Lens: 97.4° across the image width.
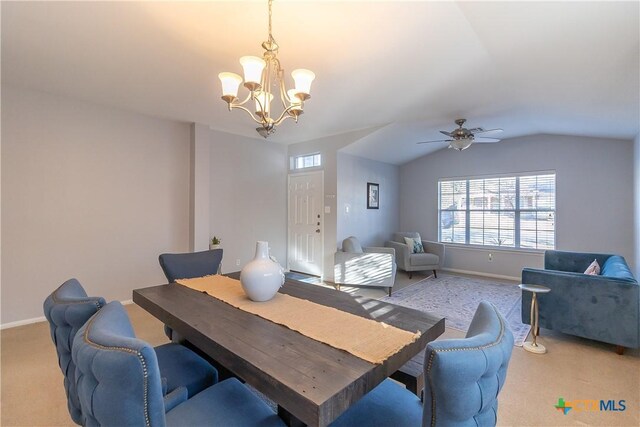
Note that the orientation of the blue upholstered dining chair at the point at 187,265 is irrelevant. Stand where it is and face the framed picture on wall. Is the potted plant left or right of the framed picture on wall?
left

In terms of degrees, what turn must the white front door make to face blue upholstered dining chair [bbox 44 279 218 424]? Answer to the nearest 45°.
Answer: approximately 45° to its left

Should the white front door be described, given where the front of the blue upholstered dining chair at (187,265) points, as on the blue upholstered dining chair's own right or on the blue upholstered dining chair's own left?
on the blue upholstered dining chair's own left

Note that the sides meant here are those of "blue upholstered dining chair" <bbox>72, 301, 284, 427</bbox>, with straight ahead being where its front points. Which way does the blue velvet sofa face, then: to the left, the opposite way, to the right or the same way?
to the left

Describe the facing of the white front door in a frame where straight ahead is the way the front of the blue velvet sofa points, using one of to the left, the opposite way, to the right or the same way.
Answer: to the left

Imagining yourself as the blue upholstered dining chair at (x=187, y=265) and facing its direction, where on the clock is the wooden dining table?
The wooden dining table is roughly at 1 o'clock from the blue upholstered dining chair.

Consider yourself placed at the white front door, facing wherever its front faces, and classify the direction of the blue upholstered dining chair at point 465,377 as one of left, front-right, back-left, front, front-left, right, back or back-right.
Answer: front-left

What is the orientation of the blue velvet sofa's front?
to the viewer's left

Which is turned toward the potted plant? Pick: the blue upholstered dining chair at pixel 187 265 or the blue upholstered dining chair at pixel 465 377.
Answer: the blue upholstered dining chair at pixel 465 377

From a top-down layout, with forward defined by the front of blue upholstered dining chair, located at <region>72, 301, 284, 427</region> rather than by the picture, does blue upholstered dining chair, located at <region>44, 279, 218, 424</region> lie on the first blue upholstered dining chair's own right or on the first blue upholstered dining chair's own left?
on the first blue upholstered dining chair's own left

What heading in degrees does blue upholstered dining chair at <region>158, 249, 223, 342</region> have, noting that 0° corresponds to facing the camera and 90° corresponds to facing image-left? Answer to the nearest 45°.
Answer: approximately 315°

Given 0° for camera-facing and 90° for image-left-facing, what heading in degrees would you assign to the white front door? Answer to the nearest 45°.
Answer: approximately 45°
